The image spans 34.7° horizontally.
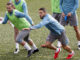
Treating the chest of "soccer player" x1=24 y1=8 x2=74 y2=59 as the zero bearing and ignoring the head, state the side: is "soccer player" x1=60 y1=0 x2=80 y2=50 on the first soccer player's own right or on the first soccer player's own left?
on the first soccer player's own right

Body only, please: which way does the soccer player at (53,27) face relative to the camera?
to the viewer's left
